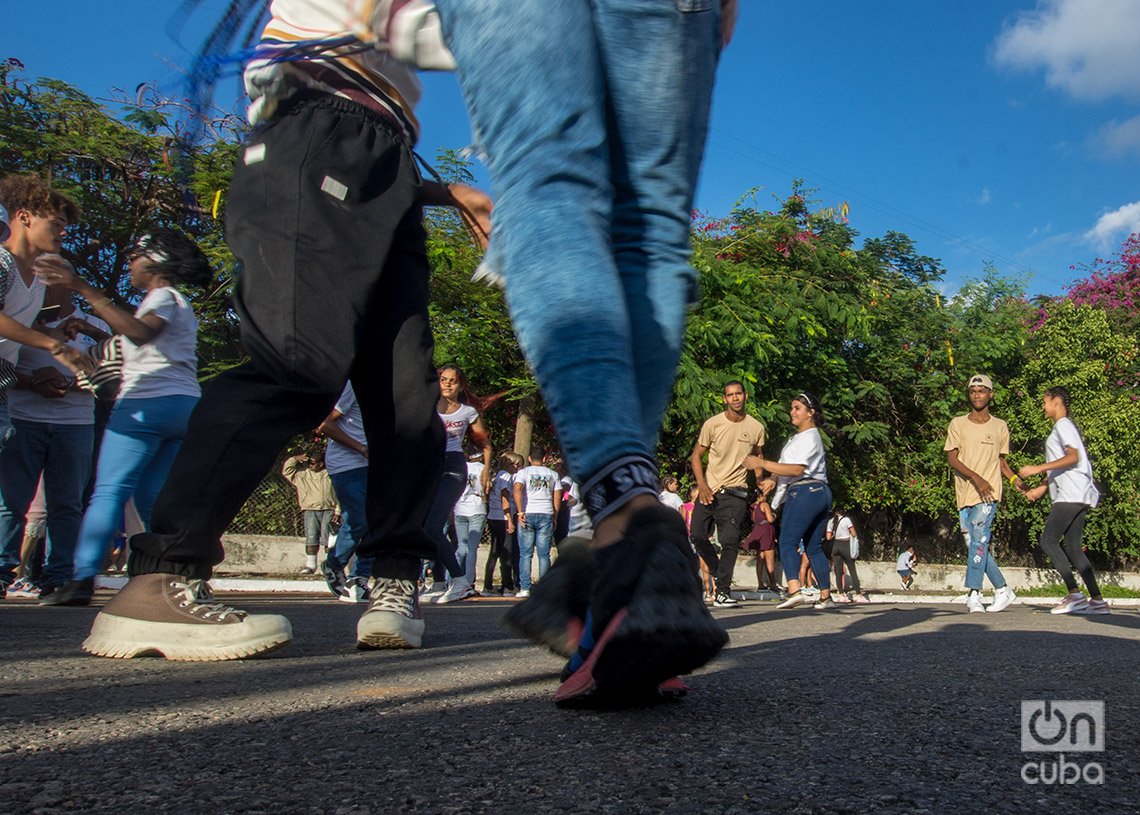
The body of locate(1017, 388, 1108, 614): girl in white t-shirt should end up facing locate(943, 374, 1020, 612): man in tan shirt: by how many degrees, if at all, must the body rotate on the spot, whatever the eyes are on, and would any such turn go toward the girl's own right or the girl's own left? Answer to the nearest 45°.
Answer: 0° — they already face them

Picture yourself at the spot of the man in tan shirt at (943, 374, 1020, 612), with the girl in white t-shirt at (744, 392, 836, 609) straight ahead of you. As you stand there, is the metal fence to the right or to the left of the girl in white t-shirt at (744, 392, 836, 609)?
right

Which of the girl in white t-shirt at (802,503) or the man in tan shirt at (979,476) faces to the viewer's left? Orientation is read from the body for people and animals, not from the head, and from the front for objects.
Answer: the girl in white t-shirt

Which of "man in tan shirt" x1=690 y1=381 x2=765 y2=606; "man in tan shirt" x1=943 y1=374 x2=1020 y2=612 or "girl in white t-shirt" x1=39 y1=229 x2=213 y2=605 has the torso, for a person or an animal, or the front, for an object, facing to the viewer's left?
the girl in white t-shirt

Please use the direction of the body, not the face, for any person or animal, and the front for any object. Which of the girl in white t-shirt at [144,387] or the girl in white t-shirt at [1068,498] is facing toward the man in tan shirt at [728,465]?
the girl in white t-shirt at [1068,498]

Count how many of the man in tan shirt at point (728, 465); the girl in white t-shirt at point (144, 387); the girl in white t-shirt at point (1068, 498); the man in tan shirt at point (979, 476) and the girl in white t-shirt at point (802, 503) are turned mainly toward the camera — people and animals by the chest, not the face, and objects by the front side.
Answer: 2

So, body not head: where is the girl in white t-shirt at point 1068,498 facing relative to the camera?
to the viewer's left

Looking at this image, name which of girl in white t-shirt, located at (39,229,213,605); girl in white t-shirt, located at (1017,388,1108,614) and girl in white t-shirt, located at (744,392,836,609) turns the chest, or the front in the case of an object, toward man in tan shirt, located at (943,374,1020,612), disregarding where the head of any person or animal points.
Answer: girl in white t-shirt, located at (1017,388,1108,614)

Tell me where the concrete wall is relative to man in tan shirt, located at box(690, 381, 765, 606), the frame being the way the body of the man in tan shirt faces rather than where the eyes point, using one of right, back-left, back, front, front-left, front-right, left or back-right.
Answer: back

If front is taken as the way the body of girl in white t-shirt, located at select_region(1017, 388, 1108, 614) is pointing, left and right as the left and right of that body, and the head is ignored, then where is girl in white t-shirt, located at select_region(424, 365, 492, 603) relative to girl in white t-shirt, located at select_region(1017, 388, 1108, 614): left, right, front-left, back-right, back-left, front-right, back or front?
front-left

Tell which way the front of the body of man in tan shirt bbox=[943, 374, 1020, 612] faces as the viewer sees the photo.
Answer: toward the camera

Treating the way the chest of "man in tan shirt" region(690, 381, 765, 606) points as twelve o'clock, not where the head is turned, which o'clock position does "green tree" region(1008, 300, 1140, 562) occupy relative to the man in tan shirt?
The green tree is roughly at 7 o'clock from the man in tan shirt.

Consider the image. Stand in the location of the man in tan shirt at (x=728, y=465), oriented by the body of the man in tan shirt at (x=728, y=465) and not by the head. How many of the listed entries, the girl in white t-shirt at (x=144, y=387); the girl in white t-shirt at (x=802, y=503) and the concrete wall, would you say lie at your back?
1

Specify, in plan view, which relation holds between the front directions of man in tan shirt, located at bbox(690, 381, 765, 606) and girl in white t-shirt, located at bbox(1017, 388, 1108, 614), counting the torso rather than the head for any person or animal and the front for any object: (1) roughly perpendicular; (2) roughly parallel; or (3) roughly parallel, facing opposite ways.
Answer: roughly perpendicular

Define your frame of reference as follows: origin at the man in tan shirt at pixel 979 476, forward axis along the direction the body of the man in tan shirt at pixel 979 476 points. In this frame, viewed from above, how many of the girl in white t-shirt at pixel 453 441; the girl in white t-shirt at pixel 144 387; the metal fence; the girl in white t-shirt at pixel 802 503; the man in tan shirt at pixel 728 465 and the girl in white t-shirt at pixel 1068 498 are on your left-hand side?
1

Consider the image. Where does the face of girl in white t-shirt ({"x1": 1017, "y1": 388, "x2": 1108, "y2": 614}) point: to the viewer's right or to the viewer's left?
to the viewer's left

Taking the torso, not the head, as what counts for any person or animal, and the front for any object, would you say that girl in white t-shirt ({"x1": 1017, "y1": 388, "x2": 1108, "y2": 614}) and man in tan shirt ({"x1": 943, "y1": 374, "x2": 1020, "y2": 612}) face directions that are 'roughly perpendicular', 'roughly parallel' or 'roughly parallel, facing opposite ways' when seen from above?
roughly perpendicular
